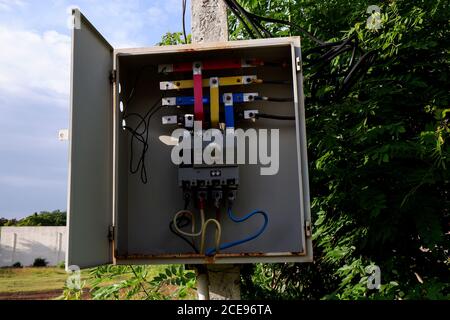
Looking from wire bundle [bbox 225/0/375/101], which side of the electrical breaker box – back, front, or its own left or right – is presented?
left

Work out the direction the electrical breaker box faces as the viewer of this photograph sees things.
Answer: facing the viewer
